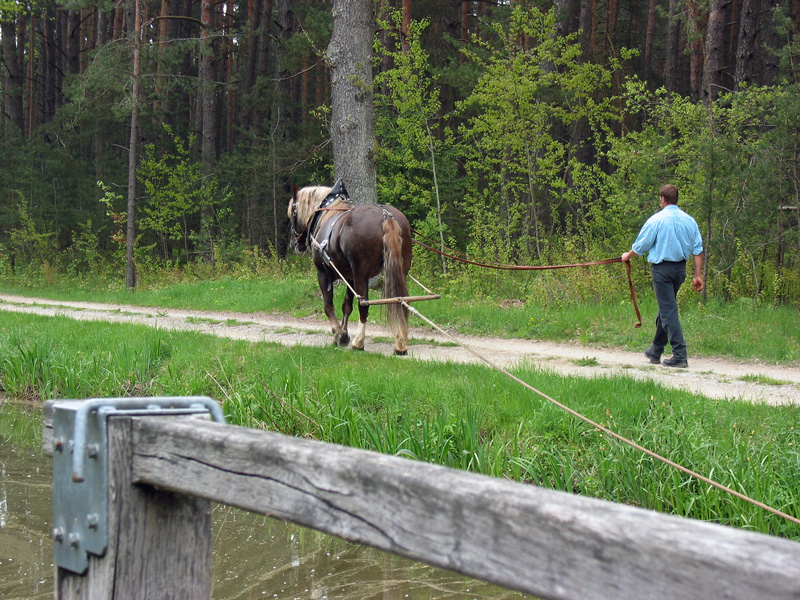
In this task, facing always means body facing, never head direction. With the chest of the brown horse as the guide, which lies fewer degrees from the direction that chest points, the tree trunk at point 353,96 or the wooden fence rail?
the tree trunk

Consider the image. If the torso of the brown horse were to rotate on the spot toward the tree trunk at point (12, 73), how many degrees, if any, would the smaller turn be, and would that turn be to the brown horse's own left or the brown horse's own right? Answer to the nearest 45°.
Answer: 0° — it already faces it

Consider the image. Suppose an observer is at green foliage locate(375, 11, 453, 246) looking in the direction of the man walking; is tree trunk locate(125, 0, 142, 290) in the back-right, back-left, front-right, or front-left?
back-right

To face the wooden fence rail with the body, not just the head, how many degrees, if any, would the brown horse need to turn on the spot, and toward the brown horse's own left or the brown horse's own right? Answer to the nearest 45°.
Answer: approximately 135° to the brown horse's own left

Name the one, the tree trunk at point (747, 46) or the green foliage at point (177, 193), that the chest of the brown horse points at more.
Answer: the green foliage

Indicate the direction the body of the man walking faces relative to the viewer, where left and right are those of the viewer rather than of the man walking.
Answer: facing away from the viewer and to the left of the viewer

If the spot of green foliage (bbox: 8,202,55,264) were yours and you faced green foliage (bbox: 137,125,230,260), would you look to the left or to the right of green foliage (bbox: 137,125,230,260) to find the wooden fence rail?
right

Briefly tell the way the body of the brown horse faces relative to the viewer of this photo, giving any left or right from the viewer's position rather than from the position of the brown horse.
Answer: facing away from the viewer and to the left of the viewer

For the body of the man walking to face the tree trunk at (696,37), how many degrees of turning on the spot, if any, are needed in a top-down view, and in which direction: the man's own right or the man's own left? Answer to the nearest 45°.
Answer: approximately 45° to the man's own right

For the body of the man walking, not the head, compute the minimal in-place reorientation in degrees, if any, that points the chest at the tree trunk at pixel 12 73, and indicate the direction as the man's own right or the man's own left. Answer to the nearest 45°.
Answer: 0° — they already face it

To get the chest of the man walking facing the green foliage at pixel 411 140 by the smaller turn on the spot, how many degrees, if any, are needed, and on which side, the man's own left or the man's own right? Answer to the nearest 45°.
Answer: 0° — they already face it

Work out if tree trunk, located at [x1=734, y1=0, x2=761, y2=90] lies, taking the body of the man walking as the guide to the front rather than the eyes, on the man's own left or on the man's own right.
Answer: on the man's own right

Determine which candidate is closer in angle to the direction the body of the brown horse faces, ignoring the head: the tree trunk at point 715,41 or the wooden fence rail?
the tree trunk

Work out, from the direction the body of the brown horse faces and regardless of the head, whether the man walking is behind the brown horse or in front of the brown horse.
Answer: behind

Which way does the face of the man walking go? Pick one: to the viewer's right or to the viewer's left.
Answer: to the viewer's left
